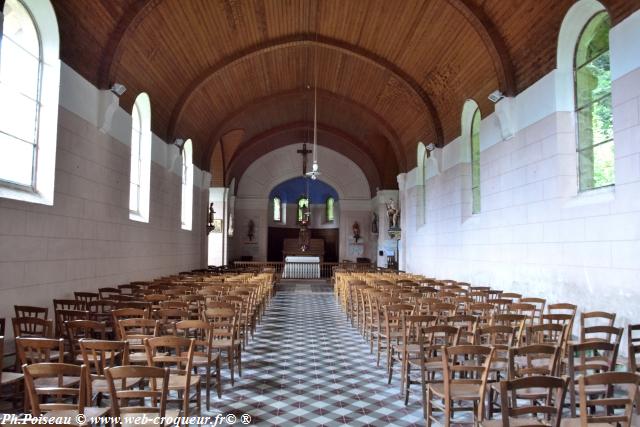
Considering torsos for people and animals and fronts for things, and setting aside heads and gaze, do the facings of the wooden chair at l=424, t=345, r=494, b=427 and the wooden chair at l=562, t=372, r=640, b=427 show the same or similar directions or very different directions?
same or similar directions

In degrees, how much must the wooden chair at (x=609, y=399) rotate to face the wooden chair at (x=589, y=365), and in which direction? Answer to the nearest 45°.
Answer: approximately 45° to its right

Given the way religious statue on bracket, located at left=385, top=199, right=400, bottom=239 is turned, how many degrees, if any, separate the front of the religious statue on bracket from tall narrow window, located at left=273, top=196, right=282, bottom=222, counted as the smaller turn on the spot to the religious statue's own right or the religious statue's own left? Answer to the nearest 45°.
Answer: approximately 90° to the religious statue's own right

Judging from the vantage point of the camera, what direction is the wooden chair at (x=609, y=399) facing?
facing away from the viewer and to the left of the viewer

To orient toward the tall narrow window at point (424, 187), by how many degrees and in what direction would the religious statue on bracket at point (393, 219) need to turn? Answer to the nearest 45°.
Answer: approximately 45° to its left

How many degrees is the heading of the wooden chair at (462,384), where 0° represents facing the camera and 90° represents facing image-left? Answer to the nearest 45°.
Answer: approximately 135°

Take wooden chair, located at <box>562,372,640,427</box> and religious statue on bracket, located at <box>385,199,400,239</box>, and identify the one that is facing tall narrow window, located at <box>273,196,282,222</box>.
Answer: the wooden chair

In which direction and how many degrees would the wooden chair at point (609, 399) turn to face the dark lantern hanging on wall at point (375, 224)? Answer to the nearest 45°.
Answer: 0° — it already faces it

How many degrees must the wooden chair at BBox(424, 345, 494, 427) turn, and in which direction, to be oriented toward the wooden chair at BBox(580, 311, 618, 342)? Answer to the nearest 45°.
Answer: approximately 90° to its right

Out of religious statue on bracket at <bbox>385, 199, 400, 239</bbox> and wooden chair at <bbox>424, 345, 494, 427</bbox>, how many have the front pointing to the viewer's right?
0

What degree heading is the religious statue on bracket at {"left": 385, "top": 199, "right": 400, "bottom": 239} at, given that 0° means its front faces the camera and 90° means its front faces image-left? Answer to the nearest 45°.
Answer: approximately 45°

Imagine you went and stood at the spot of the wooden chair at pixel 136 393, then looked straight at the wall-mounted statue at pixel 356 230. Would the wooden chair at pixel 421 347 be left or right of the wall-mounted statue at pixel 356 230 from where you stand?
right

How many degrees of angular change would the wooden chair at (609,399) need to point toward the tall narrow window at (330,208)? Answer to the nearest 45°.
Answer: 0° — it already faces it

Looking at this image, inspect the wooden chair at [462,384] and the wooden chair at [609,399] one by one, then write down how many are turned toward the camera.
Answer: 0

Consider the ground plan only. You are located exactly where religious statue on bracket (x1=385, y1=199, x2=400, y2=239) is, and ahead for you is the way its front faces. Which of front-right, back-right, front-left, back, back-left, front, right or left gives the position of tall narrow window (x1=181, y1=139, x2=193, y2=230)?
front

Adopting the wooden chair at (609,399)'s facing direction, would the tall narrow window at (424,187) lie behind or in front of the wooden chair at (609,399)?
in front
